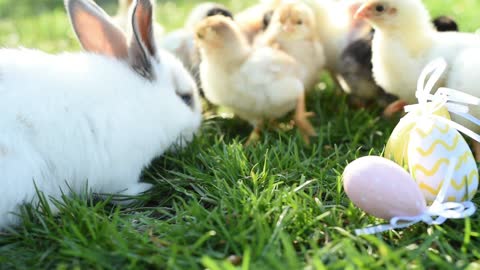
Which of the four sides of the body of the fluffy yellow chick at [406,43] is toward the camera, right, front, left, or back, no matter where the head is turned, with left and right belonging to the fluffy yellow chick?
left

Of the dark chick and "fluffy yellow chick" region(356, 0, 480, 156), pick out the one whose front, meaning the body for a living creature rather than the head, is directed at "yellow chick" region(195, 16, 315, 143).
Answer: the fluffy yellow chick

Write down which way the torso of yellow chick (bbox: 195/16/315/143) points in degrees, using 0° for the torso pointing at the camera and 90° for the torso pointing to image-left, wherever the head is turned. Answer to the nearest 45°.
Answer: approximately 45°

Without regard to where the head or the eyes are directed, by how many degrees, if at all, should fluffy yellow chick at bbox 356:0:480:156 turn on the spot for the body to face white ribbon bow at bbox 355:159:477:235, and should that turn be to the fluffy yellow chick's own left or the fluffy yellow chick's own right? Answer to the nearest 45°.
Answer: approximately 90° to the fluffy yellow chick's own left
